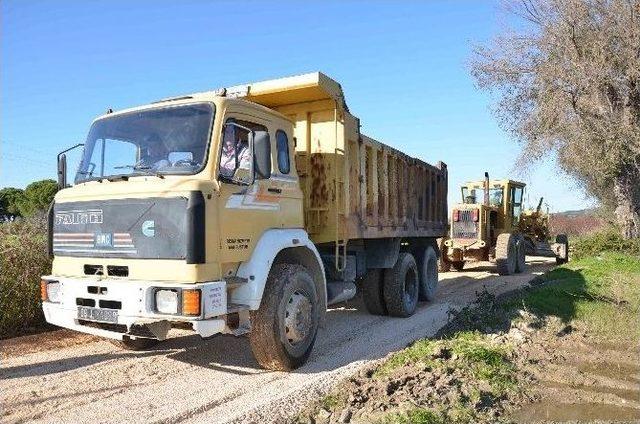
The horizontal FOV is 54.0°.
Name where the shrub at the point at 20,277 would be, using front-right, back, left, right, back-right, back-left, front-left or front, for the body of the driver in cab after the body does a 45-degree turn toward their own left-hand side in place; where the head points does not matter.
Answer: back-right

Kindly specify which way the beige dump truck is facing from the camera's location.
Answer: facing the viewer and to the left of the viewer

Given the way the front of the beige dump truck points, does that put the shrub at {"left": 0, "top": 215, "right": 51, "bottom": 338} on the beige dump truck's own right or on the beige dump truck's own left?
on the beige dump truck's own right

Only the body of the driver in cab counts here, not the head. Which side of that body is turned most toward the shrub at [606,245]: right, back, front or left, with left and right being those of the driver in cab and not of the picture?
back

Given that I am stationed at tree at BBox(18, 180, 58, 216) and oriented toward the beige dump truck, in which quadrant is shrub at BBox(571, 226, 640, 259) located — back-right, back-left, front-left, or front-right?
front-left

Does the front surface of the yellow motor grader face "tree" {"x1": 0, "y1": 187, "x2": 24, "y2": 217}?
no

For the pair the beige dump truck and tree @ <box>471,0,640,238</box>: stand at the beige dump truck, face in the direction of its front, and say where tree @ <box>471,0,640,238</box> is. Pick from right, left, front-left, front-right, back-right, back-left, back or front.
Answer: back

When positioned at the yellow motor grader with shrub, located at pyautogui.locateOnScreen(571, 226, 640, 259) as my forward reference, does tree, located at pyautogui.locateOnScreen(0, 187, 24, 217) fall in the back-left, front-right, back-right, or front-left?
back-left

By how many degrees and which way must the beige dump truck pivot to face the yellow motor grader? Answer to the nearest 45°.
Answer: approximately 180°

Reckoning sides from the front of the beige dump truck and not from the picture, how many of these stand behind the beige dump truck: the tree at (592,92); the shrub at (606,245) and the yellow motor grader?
3

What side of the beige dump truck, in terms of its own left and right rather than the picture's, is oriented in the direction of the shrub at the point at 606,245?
back

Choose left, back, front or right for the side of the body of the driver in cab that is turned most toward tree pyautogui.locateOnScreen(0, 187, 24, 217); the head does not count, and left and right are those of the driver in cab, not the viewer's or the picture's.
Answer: right

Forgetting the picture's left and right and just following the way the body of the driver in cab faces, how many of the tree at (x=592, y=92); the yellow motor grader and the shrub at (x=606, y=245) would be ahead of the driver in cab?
0
